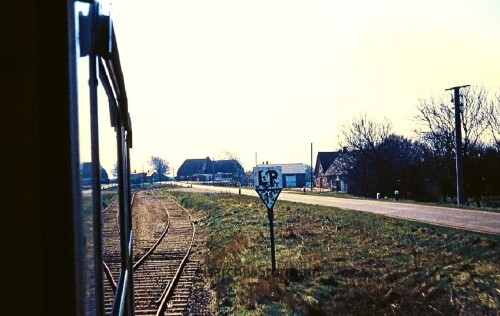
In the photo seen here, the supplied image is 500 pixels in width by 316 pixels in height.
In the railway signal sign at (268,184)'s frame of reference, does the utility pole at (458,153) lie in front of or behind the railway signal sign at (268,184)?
behind

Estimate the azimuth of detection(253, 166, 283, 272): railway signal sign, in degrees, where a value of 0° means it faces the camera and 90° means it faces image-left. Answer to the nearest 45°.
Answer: approximately 0°
